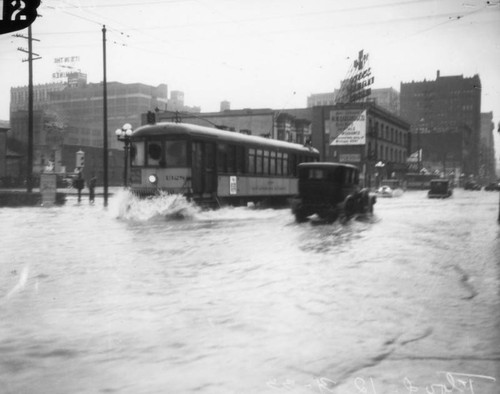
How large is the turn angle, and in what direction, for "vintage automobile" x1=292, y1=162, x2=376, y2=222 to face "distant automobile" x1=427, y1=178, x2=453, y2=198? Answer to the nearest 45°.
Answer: approximately 45° to its left

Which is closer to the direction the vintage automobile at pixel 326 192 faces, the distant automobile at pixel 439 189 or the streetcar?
the distant automobile

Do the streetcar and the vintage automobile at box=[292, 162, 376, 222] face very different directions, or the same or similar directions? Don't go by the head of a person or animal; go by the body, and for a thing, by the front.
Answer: very different directions

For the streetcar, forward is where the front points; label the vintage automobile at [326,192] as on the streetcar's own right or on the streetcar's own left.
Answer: on the streetcar's own left

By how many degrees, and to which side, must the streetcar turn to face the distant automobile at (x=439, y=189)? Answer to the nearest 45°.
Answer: approximately 180°

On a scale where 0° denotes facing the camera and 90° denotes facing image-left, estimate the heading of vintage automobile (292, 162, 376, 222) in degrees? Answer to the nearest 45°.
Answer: approximately 225°

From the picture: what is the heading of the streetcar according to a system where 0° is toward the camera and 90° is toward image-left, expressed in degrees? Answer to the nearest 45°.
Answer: approximately 45°
